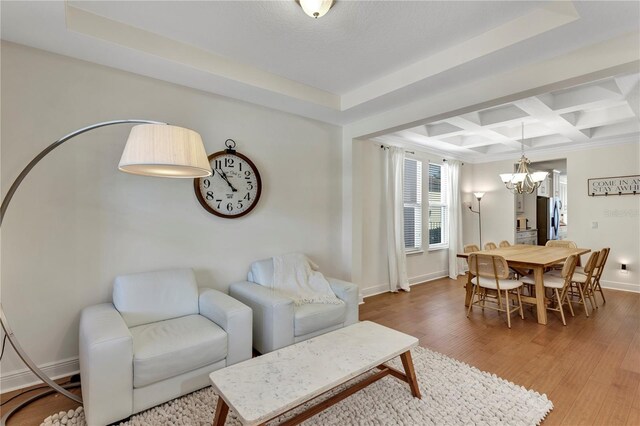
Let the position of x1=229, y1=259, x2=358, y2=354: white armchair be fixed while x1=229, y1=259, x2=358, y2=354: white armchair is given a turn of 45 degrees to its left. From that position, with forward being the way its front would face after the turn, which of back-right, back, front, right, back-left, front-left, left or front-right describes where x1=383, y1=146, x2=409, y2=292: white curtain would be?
front-left

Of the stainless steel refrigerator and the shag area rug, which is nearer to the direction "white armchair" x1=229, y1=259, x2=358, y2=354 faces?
the shag area rug

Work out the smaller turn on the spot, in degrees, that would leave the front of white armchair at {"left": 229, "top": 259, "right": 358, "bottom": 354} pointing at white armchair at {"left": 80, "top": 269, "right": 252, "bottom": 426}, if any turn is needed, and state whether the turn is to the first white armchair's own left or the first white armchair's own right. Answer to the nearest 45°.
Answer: approximately 90° to the first white armchair's own right

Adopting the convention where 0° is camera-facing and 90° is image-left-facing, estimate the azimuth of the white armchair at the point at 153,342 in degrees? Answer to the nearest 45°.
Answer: approximately 315°

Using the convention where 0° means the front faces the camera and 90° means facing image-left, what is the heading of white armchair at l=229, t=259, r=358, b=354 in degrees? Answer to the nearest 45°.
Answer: approximately 315°

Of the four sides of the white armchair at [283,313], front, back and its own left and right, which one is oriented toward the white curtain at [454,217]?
left

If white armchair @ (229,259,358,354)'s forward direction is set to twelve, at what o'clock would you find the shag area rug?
The shag area rug is roughly at 12 o'clock from the white armchair.

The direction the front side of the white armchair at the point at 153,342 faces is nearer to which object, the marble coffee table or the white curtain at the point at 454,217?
the marble coffee table
